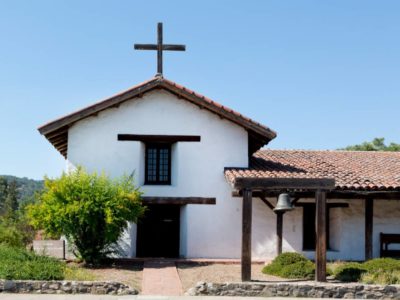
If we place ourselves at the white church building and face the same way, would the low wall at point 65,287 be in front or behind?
in front

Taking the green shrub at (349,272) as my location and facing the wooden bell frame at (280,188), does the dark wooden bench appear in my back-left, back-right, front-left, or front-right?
back-right

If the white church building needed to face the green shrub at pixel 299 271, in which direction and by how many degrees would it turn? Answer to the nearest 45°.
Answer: approximately 45° to its left

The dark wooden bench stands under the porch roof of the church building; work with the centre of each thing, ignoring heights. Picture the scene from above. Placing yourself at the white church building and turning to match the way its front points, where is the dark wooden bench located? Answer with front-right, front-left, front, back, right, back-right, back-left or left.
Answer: left

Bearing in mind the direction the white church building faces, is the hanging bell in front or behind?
in front

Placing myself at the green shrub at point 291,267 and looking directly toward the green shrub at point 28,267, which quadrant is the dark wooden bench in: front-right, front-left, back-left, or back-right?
back-right

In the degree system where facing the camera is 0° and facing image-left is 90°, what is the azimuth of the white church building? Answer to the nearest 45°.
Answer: approximately 0°
